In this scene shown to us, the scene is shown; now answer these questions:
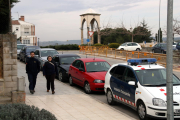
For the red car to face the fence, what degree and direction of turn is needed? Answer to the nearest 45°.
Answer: approximately 135° to its left

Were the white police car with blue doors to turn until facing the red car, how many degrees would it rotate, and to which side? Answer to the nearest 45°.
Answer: approximately 180°

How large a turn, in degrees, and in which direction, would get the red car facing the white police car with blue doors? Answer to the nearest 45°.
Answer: approximately 45° to its right

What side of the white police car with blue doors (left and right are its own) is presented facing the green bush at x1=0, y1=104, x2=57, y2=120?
right

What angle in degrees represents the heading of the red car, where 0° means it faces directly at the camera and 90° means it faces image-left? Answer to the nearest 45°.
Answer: approximately 315°

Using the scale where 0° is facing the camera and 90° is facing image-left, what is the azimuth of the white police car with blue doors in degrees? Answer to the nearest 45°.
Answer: approximately 315°
